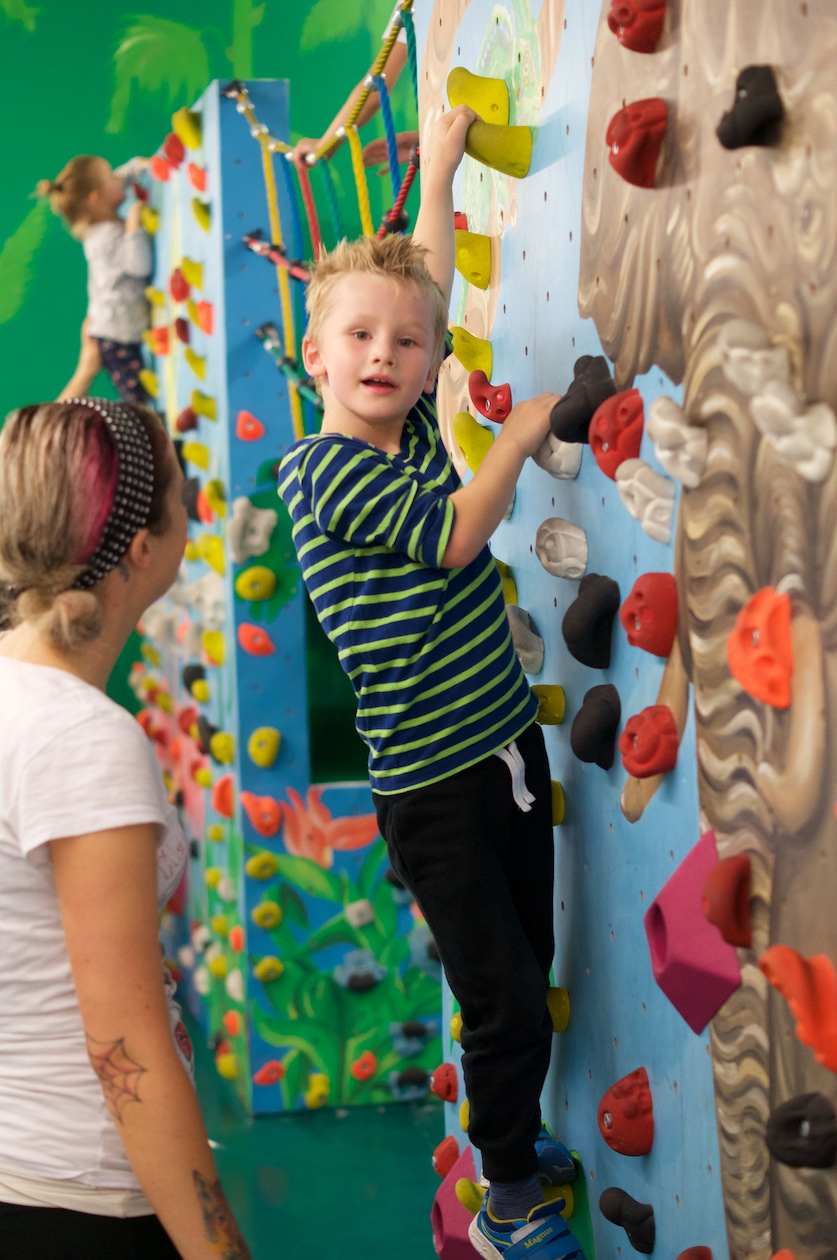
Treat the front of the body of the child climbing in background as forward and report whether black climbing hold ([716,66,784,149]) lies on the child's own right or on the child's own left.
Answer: on the child's own right

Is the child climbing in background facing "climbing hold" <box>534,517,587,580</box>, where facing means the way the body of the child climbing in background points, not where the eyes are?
no

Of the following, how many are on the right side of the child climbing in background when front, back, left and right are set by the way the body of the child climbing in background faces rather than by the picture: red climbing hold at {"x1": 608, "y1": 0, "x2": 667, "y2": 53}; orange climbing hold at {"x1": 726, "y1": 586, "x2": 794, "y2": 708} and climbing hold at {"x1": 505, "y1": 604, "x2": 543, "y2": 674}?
3

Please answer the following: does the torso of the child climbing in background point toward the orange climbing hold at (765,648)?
no

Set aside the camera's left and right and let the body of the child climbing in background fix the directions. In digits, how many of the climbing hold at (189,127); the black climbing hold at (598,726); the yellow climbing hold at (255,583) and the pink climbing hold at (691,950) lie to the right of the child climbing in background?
4

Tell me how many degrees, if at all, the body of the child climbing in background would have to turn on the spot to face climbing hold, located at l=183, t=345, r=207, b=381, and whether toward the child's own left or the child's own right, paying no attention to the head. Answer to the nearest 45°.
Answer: approximately 90° to the child's own right

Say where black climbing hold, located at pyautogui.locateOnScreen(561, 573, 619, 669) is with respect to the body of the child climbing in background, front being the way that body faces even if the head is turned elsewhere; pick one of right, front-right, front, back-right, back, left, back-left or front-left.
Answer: right

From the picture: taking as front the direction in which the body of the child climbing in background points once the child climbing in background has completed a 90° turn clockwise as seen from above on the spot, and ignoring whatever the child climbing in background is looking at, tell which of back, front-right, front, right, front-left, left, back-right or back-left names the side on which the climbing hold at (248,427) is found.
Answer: front

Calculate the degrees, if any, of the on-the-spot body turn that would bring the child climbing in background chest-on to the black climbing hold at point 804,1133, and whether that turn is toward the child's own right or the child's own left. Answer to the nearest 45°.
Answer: approximately 90° to the child's own right

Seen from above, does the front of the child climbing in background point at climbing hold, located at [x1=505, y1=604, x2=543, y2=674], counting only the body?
no

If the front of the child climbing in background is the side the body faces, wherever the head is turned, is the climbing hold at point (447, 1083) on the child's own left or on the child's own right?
on the child's own right

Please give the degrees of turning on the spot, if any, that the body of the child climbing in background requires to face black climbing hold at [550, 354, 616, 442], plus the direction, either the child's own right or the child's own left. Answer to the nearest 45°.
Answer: approximately 90° to the child's own right

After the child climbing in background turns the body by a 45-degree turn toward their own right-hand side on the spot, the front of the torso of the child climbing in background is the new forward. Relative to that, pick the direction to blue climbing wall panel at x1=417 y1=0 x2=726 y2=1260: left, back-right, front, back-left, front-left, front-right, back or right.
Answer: front-right
